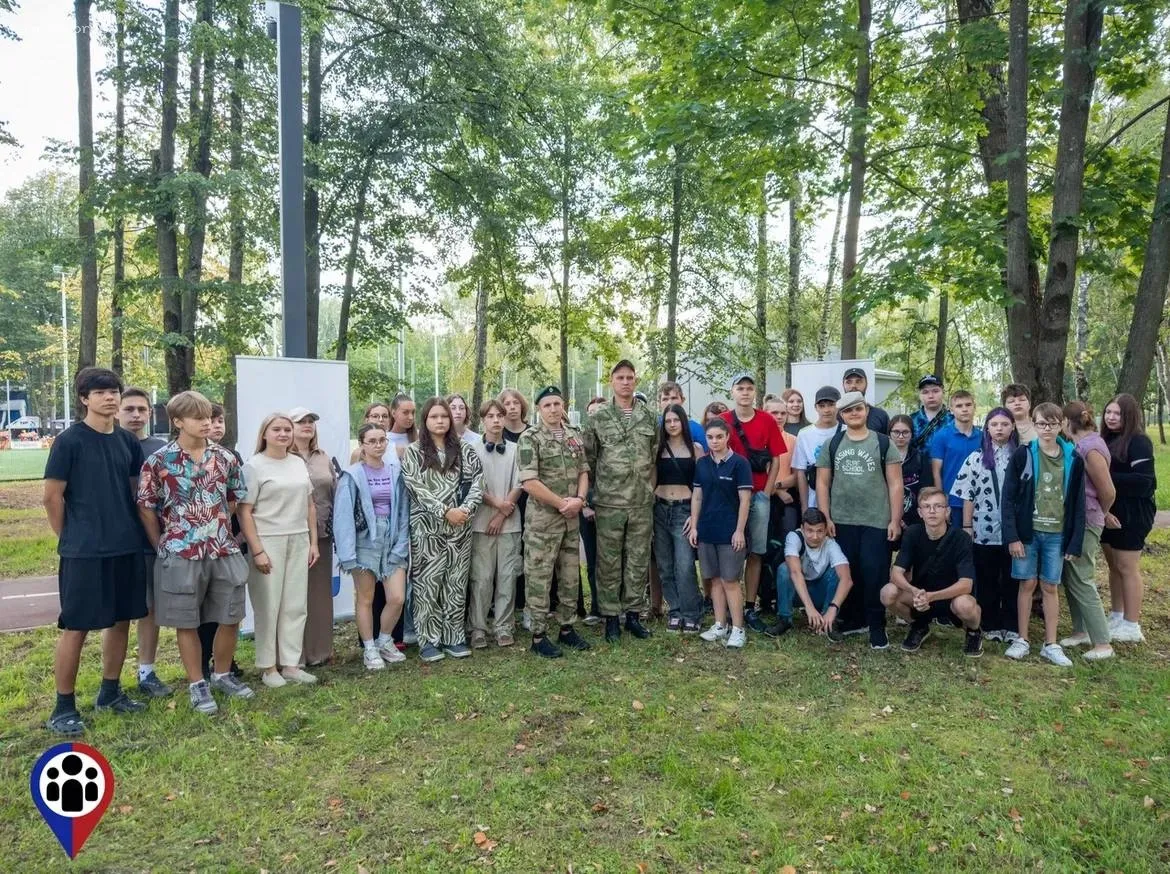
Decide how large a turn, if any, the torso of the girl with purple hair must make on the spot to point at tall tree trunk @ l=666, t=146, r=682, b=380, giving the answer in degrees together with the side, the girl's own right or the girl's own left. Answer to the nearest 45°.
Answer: approximately 135° to the girl's own right

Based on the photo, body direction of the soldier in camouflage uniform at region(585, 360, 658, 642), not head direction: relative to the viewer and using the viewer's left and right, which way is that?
facing the viewer

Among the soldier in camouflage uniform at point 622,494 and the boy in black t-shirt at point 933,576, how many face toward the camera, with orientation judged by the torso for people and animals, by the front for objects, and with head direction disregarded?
2

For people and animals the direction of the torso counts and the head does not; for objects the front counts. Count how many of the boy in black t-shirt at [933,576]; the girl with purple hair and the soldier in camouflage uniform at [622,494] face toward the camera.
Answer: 3

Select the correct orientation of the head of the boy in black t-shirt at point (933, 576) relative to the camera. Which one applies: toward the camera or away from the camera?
toward the camera

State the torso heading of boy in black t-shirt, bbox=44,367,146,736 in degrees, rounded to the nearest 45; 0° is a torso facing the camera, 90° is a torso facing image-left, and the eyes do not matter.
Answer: approximately 315°

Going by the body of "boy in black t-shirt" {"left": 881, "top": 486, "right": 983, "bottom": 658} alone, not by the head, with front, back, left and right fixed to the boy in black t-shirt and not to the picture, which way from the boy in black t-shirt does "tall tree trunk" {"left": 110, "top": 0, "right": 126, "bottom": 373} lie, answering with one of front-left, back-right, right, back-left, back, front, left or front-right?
right

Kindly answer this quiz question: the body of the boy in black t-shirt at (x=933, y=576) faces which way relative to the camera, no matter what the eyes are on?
toward the camera

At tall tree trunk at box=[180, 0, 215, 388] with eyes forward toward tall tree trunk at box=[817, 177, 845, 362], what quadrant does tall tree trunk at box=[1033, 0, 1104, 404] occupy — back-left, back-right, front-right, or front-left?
front-right

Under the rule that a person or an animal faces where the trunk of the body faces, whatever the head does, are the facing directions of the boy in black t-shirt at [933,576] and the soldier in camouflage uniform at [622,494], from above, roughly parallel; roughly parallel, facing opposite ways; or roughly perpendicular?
roughly parallel

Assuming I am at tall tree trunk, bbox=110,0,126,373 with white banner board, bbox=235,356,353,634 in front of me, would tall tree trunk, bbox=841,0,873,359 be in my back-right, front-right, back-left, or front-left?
front-left

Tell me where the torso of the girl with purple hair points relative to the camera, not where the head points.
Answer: toward the camera

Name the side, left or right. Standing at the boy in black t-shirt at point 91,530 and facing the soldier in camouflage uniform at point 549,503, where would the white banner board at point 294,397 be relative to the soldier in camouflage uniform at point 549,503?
left

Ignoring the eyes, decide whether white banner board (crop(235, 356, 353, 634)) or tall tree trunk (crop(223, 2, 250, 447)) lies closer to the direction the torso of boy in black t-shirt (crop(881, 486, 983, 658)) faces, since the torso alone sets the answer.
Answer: the white banner board

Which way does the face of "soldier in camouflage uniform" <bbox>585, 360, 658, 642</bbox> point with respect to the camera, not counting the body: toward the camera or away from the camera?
toward the camera
